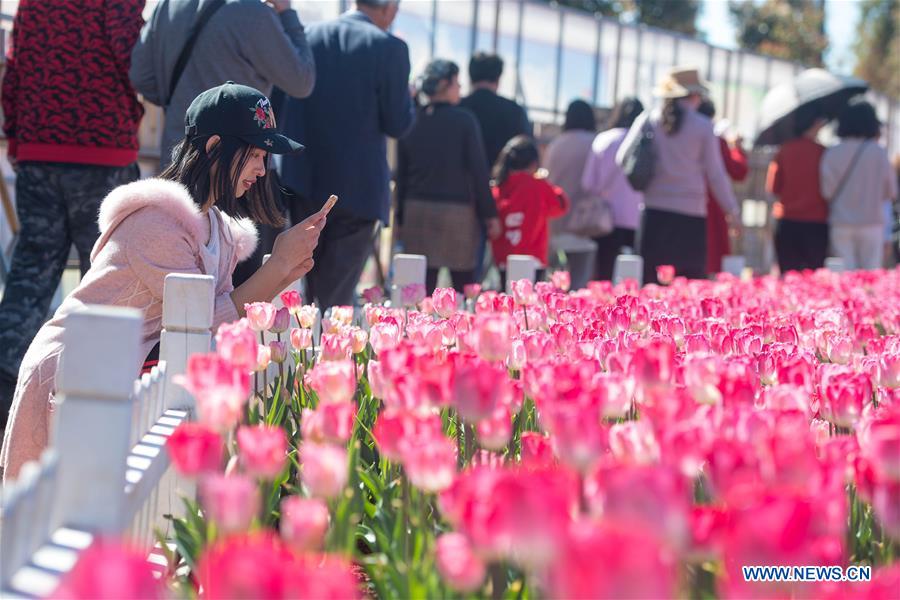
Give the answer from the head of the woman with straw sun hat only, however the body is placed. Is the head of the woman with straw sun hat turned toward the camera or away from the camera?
away from the camera

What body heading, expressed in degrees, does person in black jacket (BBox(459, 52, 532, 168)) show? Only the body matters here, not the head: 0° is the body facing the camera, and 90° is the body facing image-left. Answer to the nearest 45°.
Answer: approximately 180°

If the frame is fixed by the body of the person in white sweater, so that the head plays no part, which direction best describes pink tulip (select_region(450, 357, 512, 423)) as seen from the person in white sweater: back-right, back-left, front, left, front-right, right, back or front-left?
back

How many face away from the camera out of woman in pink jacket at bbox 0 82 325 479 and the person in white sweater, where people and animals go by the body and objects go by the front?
1

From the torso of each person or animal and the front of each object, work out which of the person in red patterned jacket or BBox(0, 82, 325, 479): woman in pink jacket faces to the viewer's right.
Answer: the woman in pink jacket

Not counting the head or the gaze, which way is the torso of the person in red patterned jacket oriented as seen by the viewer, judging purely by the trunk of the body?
away from the camera

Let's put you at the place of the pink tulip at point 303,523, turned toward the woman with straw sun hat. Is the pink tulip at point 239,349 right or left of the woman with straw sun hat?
left

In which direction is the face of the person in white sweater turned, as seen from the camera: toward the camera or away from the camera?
away from the camera

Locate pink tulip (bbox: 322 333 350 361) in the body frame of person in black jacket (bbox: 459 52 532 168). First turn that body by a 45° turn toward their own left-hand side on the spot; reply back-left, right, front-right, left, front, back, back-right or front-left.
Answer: back-left

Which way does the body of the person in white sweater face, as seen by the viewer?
away from the camera

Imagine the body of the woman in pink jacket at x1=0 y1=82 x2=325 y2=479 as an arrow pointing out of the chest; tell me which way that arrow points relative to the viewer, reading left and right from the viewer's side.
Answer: facing to the right of the viewer

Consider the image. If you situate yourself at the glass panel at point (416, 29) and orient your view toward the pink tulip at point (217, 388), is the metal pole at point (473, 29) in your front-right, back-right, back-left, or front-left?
back-left

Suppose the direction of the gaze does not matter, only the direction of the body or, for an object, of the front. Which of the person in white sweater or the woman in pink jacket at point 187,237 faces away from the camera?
the person in white sweater

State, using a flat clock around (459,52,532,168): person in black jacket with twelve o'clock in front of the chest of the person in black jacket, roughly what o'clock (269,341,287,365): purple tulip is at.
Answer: The purple tulip is roughly at 6 o'clock from the person in black jacket.
